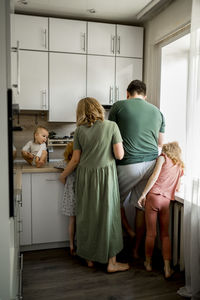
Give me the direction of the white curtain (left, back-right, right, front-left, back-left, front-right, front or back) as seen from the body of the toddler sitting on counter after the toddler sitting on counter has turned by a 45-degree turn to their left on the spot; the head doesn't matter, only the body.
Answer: front-right

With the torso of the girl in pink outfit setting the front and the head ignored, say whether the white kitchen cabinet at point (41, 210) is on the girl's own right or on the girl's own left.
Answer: on the girl's own left

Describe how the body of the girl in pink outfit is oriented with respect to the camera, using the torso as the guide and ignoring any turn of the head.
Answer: away from the camera

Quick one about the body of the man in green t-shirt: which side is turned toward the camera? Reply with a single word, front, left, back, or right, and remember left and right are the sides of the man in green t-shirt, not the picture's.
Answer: back

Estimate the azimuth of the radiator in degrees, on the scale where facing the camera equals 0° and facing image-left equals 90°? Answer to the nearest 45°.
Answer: approximately 90°

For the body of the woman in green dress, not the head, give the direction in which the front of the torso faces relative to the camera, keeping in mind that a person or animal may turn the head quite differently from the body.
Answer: away from the camera

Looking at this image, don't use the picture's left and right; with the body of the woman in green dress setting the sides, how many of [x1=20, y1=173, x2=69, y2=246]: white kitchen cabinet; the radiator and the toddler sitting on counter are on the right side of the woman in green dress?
1

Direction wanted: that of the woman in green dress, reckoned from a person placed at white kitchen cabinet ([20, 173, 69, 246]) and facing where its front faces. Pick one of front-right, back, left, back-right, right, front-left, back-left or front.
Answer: front-left

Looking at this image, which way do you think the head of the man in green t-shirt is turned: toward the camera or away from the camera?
away from the camera

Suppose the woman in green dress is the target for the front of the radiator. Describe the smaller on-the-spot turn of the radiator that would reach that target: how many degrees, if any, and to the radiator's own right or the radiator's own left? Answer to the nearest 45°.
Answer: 0° — it already faces them

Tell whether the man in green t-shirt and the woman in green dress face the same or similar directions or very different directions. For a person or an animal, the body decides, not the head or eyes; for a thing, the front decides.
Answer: same or similar directions

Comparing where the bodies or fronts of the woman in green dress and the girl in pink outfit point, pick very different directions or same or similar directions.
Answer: same or similar directions

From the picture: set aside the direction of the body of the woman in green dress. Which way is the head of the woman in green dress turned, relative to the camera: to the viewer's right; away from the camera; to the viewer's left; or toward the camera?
away from the camera
